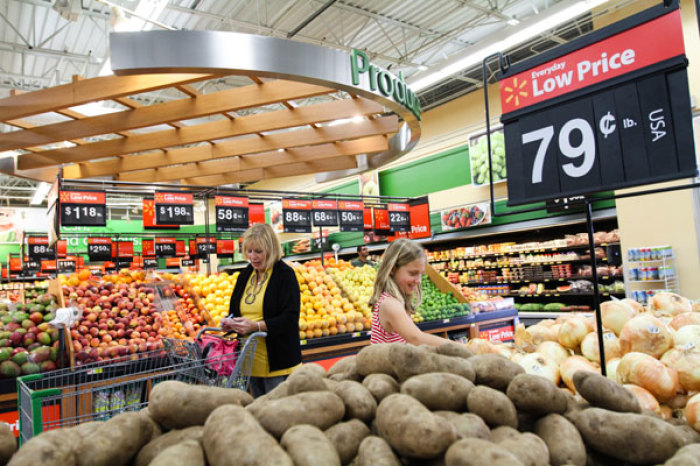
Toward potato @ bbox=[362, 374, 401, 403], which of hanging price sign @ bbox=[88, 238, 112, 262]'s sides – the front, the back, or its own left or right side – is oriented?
front

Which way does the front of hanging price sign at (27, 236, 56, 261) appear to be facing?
toward the camera

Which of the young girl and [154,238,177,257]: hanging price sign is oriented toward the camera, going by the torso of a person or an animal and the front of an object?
the hanging price sign

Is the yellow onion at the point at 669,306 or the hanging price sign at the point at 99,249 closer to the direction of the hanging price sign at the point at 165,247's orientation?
the yellow onion

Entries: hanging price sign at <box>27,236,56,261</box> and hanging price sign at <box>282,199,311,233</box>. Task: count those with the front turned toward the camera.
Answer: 2

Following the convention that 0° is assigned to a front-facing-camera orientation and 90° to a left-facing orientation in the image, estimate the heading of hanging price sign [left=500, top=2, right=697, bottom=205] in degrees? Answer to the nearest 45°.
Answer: approximately 45°

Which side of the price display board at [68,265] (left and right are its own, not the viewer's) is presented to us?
front

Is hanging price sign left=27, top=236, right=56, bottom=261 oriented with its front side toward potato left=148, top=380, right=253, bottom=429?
yes

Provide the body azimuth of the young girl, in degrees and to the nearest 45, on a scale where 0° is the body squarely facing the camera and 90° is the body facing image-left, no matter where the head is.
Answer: approximately 270°
